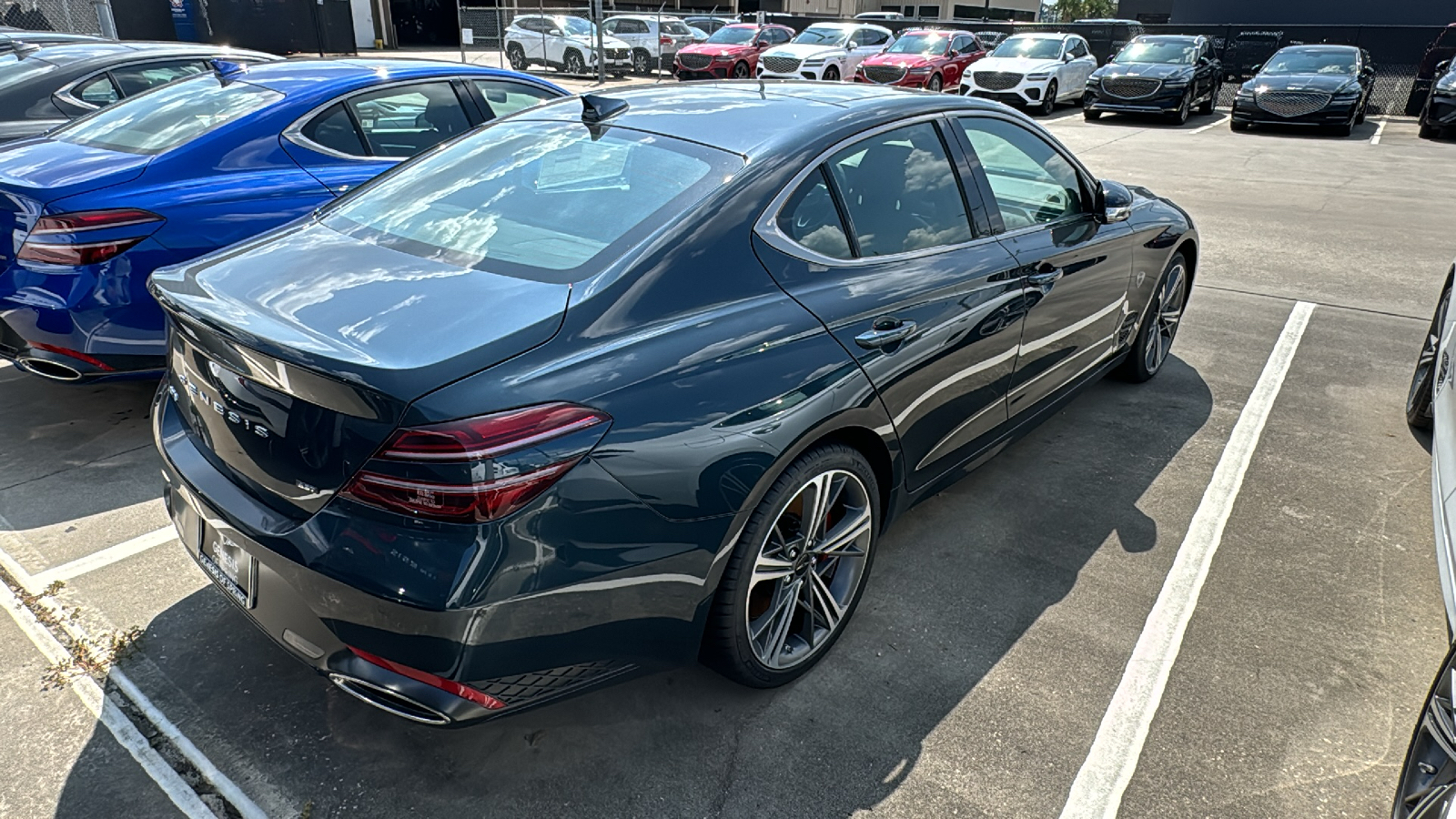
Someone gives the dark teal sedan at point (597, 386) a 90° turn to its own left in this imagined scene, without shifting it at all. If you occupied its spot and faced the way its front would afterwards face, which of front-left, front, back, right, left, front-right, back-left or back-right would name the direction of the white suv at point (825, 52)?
front-right

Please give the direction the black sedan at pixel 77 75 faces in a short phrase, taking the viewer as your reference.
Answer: facing away from the viewer and to the right of the viewer

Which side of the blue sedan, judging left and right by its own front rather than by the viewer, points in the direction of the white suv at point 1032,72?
front

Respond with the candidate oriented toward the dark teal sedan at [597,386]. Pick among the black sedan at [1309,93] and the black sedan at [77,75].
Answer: the black sedan at [1309,93]

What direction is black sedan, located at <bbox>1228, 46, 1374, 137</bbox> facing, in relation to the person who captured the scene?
facing the viewer

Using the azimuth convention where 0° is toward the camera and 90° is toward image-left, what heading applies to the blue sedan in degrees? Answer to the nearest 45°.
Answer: approximately 225°

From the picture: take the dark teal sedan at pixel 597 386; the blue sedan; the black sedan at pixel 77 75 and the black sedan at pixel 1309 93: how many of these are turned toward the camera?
1

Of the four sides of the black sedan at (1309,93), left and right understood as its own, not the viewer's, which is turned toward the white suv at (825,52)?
right

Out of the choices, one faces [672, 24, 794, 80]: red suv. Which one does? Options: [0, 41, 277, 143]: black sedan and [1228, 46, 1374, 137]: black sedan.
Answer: [0, 41, 277, 143]: black sedan

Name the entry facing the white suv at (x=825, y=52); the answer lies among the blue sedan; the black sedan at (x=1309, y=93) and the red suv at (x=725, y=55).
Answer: the blue sedan

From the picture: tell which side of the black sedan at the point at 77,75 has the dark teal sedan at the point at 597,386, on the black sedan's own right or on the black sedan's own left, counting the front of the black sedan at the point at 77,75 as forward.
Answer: on the black sedan's own right

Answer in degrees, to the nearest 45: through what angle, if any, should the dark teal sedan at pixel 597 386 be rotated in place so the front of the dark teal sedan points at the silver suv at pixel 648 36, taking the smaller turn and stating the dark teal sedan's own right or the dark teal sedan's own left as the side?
approximately 45° to the dark teal sedan's own left

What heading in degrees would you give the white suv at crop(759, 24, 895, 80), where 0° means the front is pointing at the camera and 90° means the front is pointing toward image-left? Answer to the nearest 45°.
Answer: approximately 45°

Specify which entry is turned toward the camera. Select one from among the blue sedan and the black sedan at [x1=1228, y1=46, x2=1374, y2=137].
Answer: the black sedan

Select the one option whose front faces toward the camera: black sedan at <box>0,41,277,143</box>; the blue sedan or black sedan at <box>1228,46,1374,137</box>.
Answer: black sedan at <box>1228,46,1374,137</box>

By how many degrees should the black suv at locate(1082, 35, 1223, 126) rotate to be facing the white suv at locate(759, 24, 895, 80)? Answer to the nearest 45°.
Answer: approximately 45° to its right
